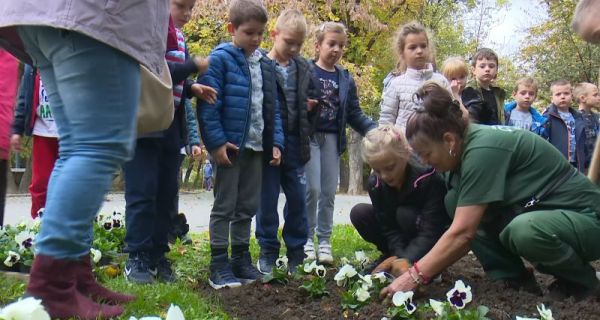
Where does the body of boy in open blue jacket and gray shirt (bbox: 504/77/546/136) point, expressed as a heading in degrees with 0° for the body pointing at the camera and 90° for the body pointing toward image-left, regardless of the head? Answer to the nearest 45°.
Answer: approximately 0°

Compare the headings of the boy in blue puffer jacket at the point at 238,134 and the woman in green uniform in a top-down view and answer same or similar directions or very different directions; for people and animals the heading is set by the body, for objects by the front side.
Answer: very different directions

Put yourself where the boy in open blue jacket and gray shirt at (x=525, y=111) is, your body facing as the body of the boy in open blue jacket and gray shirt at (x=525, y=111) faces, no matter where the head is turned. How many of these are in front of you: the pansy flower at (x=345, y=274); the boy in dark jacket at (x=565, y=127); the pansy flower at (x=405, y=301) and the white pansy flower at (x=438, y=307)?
3

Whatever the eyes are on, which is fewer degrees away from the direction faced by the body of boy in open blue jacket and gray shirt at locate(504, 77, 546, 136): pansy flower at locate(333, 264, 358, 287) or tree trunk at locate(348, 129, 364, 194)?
the pansy flower

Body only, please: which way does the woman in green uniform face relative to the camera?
to the viewer's left

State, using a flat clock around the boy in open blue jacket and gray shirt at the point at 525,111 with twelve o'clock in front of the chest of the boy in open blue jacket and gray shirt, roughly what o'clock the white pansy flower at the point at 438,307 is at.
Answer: The white pansy flower is roughly at 12 o'clock from the boy in open blue jacket and gray shirt.

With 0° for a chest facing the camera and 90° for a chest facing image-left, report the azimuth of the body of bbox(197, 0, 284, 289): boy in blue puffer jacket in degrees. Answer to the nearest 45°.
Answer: approximately 315°

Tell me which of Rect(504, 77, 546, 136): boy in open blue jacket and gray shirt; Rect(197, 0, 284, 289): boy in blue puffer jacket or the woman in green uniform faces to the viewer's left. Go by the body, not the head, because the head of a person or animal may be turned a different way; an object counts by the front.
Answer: the woman in green uniform

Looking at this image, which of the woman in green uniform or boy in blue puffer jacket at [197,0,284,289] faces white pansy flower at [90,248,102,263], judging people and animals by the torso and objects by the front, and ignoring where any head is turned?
the woman in green uniform

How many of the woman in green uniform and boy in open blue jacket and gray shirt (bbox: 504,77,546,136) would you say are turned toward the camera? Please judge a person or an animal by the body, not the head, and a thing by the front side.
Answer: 1
